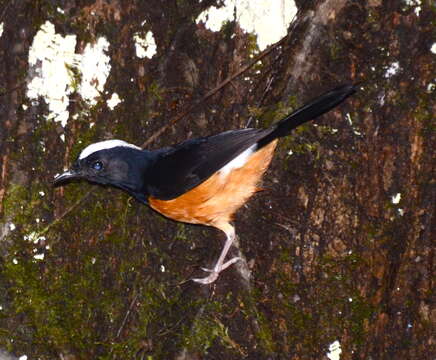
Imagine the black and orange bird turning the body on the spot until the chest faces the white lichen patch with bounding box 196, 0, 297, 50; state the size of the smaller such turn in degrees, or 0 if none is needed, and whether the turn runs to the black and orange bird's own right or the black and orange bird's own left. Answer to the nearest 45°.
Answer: approximately 180°

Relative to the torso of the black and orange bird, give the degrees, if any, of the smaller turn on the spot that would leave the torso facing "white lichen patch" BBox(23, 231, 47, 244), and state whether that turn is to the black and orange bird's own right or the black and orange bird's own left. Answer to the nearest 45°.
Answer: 0° — it already faces it

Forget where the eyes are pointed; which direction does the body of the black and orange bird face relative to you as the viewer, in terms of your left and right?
facing to the left of the viewer
